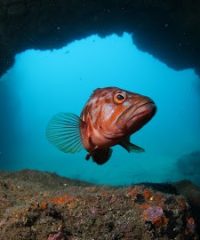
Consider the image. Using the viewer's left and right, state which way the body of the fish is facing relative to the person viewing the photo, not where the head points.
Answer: facing the viewer and to the right of the viewer
